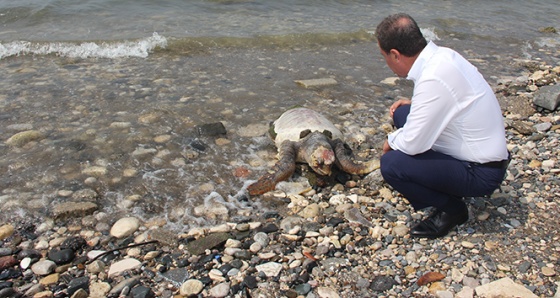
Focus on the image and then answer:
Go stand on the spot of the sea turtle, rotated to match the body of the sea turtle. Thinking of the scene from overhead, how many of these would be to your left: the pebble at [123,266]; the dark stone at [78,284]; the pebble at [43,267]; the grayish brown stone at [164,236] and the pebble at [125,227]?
0

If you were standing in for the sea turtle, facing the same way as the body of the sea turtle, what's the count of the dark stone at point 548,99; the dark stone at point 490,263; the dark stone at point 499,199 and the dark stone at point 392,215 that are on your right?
0

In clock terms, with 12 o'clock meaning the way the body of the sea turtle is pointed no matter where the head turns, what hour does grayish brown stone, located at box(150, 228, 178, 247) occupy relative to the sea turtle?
The grayish brown stone is roughly at 1 o'clock from the sea turtle.

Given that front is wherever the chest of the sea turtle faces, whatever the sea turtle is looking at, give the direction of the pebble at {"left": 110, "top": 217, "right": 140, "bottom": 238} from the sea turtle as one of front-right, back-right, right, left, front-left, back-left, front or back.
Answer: front-right

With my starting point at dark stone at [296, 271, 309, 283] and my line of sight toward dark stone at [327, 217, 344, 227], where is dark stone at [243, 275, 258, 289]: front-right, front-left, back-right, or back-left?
back-left

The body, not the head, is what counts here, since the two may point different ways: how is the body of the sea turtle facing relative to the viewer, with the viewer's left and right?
facing the viewer

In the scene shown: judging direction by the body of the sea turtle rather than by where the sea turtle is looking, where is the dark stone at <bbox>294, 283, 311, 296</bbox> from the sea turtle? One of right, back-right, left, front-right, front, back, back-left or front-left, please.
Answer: front

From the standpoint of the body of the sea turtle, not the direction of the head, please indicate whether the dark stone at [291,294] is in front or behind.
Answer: in front

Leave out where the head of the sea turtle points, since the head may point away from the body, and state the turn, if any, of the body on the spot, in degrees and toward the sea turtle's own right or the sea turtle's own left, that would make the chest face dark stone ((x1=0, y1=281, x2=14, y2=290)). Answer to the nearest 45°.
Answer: approximately 45° to the sea turtle's own right

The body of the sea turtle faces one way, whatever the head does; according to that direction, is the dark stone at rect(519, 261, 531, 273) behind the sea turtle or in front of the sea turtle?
in front

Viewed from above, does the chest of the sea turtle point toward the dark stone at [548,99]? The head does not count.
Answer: no

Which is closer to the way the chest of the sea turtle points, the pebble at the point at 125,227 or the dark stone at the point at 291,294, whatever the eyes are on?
the dark stone

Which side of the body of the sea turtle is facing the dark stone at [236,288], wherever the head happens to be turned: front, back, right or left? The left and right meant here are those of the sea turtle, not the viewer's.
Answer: front

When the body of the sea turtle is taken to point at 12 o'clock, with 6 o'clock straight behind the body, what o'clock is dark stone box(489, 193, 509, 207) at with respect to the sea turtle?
The dark stone is roughly at 10 o'clock from the sea turtle.

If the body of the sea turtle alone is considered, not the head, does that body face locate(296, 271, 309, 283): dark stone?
yes

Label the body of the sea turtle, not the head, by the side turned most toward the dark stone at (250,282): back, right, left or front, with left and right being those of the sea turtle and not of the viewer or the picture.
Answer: front

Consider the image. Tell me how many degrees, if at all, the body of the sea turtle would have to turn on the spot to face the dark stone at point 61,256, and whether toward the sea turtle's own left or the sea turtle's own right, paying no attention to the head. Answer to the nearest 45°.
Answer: approximately 45° to the sea turtle's own right

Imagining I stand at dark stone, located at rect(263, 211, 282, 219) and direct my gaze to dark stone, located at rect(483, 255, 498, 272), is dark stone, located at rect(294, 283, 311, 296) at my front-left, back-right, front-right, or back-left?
front-right
